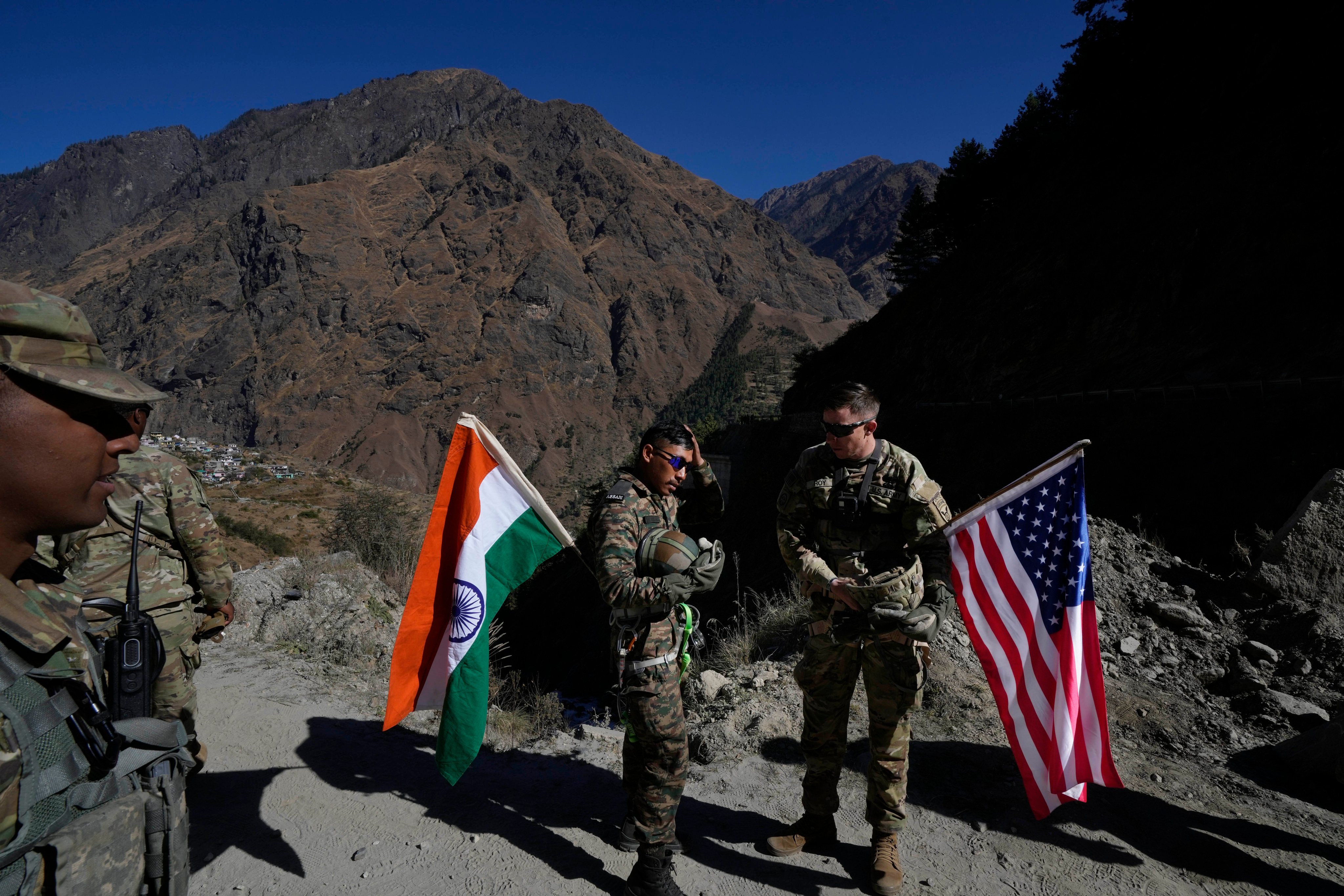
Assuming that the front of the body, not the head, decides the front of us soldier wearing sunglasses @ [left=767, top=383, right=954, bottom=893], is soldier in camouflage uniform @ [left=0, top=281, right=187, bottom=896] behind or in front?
in front

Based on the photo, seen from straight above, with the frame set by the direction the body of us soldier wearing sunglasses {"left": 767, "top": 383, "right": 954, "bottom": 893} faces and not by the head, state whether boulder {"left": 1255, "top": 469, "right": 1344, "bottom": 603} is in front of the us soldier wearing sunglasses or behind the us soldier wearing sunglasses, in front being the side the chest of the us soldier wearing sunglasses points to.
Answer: behind

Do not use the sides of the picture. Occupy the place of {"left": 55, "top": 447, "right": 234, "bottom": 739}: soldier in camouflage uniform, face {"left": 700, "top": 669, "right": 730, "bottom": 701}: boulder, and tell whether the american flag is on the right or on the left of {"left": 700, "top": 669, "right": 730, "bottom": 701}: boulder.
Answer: right

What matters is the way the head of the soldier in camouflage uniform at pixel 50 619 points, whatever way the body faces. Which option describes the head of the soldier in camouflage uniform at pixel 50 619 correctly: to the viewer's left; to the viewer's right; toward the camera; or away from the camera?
to the viewer's right

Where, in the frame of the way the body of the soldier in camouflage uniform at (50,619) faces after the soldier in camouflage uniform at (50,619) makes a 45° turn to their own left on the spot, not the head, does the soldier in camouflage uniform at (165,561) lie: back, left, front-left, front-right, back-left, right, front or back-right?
front-left

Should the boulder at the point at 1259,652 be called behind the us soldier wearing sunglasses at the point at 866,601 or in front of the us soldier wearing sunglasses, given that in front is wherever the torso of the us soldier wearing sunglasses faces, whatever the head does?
behind

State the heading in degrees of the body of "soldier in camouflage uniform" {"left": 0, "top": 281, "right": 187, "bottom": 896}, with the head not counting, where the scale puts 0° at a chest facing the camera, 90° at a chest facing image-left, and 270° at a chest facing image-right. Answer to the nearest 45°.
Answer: approximately 270°

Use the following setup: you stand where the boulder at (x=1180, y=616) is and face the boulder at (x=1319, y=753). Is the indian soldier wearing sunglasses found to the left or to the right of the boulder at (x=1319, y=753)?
right

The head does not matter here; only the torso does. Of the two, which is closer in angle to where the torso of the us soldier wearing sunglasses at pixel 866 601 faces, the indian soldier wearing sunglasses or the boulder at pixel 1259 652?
the indian soldier wearing sunglasses

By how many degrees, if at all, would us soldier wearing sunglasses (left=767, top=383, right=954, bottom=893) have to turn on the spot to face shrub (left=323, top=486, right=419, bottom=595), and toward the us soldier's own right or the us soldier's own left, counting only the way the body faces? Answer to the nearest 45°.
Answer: approximately 90° to the us soldier's own right

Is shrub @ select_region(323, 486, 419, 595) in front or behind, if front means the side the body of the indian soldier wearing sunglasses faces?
behind

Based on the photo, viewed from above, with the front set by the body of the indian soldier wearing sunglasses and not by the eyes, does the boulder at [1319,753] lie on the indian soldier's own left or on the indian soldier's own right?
on the indian soldier's own left

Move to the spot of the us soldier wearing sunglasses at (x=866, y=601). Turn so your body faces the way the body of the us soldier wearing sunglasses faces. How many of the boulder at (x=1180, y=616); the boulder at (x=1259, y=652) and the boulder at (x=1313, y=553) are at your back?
3

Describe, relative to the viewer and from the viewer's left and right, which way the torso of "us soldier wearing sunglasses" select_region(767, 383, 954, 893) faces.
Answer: facing the viewer and to the left of the viewer

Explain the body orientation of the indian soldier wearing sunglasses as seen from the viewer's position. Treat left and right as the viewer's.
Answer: facing the viewer and to the right of the viewer

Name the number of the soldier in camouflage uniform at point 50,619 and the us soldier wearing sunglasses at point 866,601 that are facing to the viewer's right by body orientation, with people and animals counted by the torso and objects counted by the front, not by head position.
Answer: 1
